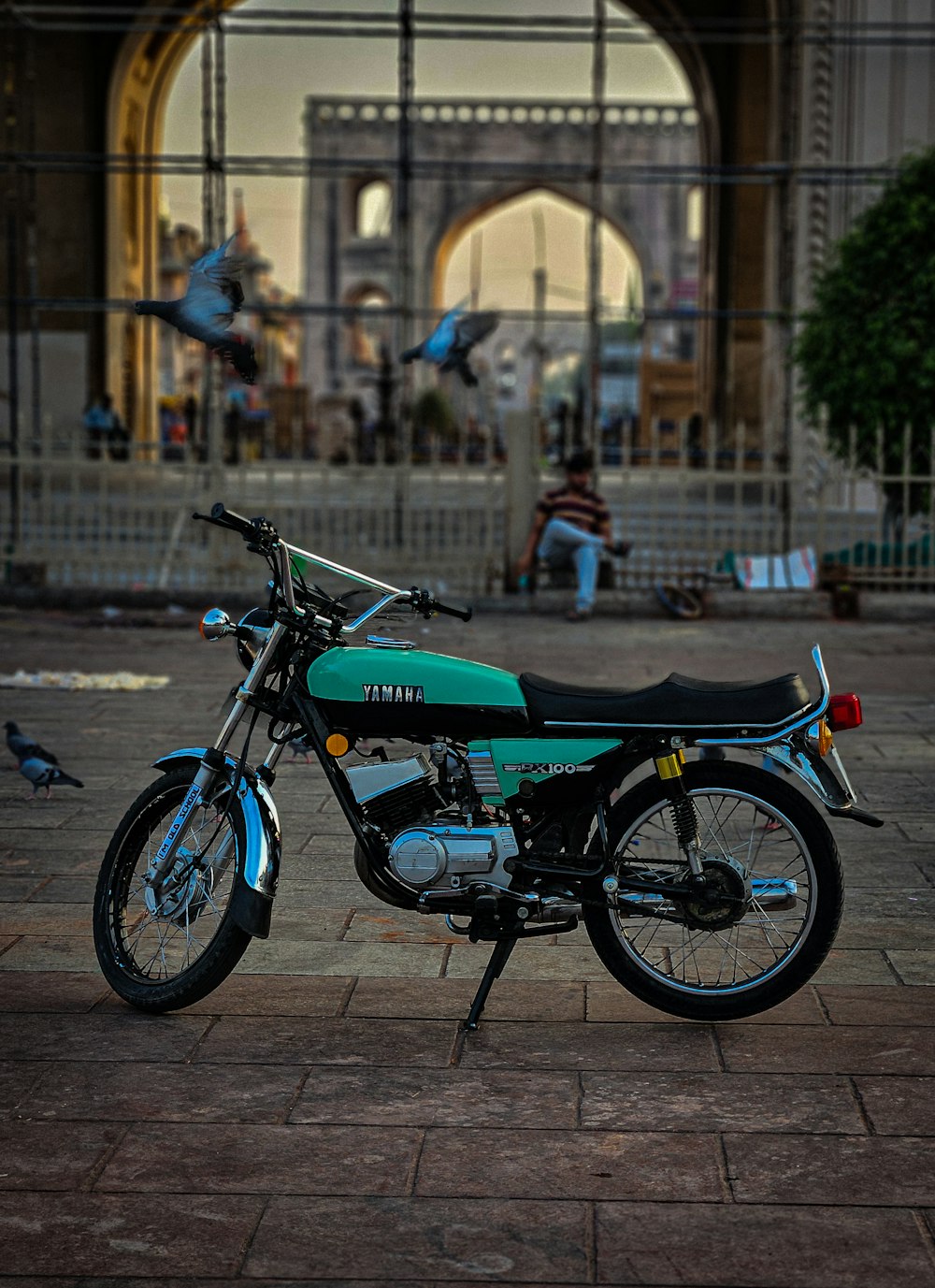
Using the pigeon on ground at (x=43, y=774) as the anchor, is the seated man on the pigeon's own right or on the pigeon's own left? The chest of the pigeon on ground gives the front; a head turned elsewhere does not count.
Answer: on the pigeon's own right

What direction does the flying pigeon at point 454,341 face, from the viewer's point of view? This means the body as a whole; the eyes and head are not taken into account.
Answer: to the viewer's left

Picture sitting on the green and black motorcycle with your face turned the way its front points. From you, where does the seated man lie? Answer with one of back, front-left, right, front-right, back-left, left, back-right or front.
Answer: right

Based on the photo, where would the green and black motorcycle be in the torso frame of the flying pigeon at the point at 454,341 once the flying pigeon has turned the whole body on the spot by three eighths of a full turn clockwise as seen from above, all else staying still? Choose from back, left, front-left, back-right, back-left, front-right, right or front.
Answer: back-right

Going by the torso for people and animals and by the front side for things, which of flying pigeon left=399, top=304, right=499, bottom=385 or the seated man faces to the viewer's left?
the flying pigeon

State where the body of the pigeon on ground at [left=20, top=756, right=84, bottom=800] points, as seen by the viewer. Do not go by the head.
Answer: to the viewer's left

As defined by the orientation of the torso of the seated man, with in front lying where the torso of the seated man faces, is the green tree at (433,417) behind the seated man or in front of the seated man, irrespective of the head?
behind

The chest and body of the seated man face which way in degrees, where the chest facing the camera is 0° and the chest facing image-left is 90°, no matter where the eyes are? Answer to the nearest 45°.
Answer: approximately 0°

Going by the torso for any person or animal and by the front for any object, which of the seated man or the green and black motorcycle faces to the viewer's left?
the green and black motorcycle

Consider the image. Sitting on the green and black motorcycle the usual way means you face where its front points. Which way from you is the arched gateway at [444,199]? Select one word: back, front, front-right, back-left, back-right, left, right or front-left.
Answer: right

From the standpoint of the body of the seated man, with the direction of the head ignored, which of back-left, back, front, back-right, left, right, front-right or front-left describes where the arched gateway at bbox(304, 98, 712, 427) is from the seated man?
back

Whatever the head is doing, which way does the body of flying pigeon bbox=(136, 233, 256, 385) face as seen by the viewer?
to the viewer's left

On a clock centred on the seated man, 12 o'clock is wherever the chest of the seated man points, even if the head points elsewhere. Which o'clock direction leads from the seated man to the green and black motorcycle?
The green and black motorcycle is roughly at 12 o'clock from the seated man.
